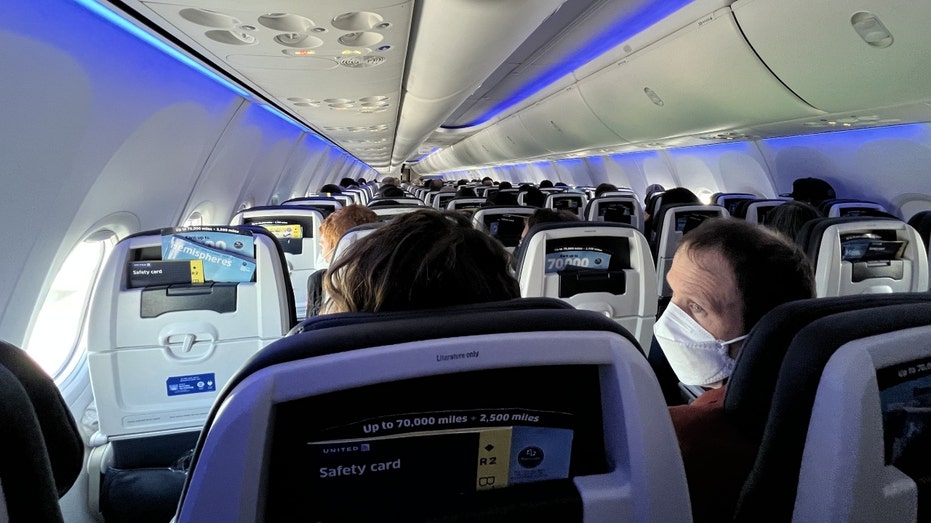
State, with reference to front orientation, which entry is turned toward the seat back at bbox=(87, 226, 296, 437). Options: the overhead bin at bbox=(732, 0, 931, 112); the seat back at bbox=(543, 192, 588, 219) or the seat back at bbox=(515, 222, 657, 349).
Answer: the overhead bin

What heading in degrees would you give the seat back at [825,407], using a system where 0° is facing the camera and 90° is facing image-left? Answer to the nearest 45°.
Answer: approximately 135°

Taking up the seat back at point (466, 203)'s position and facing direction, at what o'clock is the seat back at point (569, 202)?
the seat back at point (569, 202) is roughly at 2 o'clock from the seat back at point (466, 203).

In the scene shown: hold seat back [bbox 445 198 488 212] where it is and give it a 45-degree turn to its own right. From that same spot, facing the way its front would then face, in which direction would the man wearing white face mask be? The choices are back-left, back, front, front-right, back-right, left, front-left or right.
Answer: back-right

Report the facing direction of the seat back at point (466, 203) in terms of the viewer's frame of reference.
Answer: facing away from the viewer

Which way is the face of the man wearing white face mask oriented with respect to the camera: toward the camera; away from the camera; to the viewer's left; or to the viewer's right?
to the viewer's left

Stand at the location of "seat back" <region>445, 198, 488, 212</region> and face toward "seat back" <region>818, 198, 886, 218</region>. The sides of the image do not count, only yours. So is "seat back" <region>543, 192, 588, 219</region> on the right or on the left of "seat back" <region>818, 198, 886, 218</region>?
left

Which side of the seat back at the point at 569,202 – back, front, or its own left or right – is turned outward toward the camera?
back

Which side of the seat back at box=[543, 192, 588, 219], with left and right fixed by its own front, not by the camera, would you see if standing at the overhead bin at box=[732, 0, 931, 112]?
back

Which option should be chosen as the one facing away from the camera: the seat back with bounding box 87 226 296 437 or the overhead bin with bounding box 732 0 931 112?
the seat back

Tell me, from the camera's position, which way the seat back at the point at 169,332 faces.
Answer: facing away from the viewer

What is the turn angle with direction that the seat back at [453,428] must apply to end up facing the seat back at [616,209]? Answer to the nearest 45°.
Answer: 0° — it already faces it

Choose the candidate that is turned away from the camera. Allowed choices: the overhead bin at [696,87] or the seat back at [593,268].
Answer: the seat back

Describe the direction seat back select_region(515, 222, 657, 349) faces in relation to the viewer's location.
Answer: facing away from the viewer
